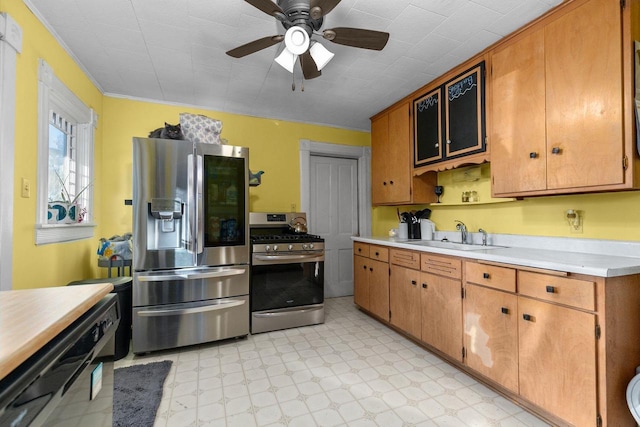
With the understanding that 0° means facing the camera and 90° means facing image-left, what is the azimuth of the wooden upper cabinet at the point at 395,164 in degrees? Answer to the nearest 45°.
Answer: approximately 45°

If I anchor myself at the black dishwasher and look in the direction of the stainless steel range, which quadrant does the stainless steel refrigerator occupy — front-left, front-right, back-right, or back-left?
front-left

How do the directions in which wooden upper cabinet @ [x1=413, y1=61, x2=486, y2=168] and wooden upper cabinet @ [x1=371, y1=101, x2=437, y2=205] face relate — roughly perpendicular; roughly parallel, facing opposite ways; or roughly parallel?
roughly parallel

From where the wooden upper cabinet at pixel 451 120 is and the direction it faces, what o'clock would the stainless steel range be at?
The stainless steel range is roughly at 1 o'clock from the wooden upper cabinet.

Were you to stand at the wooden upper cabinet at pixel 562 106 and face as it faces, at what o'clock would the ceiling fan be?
The ceiling fan is roughly at 12 o'clock from the wooden upper cabinet.

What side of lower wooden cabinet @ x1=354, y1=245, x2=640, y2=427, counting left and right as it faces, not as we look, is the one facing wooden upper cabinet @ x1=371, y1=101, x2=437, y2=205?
right

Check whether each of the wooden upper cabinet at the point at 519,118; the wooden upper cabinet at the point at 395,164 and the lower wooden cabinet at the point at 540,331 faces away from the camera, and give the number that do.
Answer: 0

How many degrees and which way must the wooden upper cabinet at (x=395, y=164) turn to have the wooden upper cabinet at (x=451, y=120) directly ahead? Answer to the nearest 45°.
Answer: approximately 90° to its left

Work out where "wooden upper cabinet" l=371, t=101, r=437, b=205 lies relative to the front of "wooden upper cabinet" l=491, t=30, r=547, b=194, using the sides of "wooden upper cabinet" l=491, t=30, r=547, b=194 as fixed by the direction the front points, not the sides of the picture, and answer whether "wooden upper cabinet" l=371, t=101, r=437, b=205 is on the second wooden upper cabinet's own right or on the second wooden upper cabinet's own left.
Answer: on the second wooden upper cabinet's own right

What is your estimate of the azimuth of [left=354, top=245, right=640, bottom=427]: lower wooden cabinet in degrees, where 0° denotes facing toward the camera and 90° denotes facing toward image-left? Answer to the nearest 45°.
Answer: approximately 45°

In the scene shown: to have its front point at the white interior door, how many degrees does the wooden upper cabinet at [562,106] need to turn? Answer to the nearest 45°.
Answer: approximately 90° to its right

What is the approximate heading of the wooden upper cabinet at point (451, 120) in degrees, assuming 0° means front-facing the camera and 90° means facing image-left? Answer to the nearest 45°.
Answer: approximately 45°

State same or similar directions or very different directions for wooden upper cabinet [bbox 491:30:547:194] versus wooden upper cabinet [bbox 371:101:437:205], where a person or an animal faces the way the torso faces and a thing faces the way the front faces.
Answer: same or similar directions

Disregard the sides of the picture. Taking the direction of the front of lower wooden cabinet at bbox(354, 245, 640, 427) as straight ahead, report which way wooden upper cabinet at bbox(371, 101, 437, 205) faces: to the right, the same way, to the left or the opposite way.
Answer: the same way

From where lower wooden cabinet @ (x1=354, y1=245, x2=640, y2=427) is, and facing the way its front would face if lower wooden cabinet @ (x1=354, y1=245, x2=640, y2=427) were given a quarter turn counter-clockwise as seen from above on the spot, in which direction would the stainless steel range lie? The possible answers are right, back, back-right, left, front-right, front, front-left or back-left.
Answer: back-right
